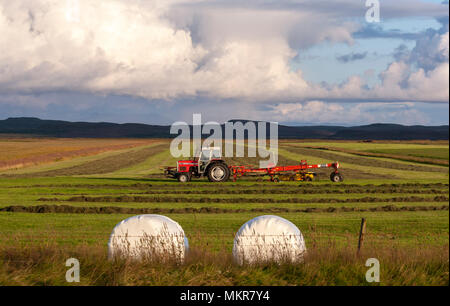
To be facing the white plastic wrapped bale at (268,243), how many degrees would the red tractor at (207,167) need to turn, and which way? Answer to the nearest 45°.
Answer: approximately 90° to its left

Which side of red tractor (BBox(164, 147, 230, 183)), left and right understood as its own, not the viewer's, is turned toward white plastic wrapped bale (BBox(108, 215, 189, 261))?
left

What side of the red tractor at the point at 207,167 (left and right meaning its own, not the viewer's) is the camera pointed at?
left
